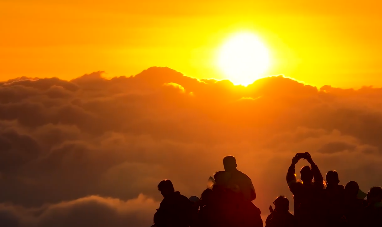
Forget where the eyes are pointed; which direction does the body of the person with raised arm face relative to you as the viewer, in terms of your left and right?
facing away from the viewer

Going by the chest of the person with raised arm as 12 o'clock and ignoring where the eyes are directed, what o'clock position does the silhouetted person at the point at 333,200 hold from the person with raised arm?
The silhouetted person is roughly at 2 o'clock from the person with raised arm.

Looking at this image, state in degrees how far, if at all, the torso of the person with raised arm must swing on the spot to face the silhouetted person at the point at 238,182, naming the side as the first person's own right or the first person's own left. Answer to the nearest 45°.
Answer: approximately 135° to the first person's own left

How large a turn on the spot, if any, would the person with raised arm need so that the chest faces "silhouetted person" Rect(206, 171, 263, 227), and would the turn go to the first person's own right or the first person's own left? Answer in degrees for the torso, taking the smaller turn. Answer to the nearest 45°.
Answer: approximately 135° to the first person's own left

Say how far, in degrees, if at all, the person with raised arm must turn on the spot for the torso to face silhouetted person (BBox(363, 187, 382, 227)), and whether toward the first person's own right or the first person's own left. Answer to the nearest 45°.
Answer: approximately 45° to the first person's own right

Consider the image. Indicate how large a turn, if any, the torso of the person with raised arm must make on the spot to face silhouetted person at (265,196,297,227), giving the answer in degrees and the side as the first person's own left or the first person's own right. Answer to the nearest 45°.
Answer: approximately 135° to the first person's own left

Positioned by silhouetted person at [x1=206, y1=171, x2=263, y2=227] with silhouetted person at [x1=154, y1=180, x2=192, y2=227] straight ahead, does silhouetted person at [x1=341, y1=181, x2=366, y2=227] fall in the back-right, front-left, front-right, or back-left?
back-right

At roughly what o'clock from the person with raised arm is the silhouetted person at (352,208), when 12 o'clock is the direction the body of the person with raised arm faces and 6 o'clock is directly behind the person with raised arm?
The silhouetted person is roughly at 2 o'clock from the person with raised arm.

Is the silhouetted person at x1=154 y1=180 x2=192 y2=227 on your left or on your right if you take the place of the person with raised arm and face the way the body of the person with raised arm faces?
on your left
